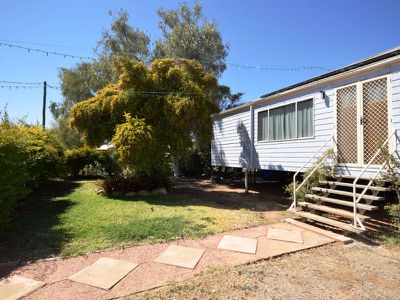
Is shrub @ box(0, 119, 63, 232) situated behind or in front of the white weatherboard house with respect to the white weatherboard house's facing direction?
in front

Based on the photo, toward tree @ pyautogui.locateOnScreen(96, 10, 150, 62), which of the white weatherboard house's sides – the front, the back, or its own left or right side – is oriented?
right

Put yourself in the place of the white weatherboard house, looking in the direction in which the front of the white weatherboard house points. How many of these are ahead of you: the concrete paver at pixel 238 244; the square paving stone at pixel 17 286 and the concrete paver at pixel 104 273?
3

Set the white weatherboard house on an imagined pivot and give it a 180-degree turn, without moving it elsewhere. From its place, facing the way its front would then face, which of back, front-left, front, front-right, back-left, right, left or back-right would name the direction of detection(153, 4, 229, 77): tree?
left

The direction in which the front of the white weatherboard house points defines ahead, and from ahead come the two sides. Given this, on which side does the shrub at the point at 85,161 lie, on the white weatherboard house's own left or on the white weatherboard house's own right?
on the white weatherboard house's own right

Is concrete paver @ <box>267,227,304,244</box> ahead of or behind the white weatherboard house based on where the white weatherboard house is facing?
ahead

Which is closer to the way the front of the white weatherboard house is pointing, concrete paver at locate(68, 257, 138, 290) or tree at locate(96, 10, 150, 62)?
the concrete paver

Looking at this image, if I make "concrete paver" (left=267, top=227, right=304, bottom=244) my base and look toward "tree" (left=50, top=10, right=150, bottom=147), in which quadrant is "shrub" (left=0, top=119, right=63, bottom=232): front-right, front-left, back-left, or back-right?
front-left

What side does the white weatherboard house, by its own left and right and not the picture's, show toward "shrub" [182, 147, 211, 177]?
right

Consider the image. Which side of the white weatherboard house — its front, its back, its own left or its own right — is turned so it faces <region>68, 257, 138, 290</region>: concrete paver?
front

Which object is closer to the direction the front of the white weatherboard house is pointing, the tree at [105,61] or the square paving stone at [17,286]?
the square paving stone

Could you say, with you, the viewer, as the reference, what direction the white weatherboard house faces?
facing the viewer and to the left of the viewer

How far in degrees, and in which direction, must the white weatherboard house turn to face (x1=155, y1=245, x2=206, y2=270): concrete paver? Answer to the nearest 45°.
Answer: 0° — it already faces it

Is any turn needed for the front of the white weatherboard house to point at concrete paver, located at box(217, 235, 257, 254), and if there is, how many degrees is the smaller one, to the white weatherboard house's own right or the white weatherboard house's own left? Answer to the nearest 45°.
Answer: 0° — it already faces it
